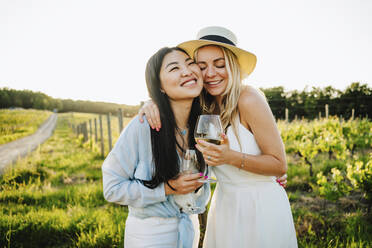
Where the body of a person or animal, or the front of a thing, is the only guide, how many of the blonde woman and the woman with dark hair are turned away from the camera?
0

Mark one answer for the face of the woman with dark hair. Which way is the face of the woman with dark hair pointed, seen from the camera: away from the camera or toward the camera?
toward the camera

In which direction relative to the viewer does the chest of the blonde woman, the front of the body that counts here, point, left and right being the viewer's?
facing the viewer and to the left of the viewer

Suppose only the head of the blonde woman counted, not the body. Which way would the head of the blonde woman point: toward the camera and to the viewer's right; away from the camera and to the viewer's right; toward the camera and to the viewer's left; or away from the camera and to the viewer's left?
toward the camera and to the viewer's left
